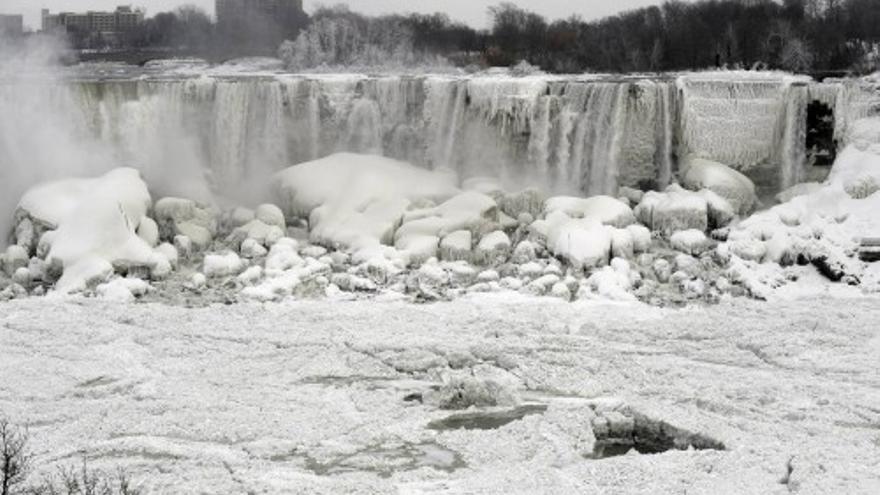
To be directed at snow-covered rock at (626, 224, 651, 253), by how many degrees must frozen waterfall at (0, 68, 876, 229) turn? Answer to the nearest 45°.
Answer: approximately 45° to its left

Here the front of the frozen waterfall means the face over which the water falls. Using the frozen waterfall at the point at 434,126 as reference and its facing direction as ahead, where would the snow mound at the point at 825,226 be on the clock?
The snow mound is roughly at 10 o'clock from the frozen waterfall.

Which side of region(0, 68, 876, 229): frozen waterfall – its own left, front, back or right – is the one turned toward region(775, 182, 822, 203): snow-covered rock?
left

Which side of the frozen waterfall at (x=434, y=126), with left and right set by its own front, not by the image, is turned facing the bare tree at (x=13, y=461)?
front

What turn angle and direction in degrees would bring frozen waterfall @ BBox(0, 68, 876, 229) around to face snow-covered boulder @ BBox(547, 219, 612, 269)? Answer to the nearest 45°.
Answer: approximately 45° to its left

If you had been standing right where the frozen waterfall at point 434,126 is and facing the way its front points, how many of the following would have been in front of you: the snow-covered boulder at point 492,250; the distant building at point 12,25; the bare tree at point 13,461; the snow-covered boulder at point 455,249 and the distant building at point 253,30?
3

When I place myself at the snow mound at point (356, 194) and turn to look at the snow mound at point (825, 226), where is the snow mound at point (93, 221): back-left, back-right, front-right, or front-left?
back-right

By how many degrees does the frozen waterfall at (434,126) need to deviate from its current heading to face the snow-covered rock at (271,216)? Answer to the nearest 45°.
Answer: approximately 45° to its right

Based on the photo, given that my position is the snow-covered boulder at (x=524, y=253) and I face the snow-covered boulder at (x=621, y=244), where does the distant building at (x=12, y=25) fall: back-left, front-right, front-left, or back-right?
back-left

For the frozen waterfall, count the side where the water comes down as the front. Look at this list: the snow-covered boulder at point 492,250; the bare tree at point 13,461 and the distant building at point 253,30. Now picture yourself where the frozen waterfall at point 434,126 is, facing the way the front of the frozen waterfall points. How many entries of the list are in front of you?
2

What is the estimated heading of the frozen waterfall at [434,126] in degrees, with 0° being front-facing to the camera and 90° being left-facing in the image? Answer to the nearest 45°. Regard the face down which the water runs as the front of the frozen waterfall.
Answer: approximately 0°

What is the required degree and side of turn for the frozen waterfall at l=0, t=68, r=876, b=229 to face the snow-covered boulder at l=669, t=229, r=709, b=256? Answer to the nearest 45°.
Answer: approximately 45° to its left
